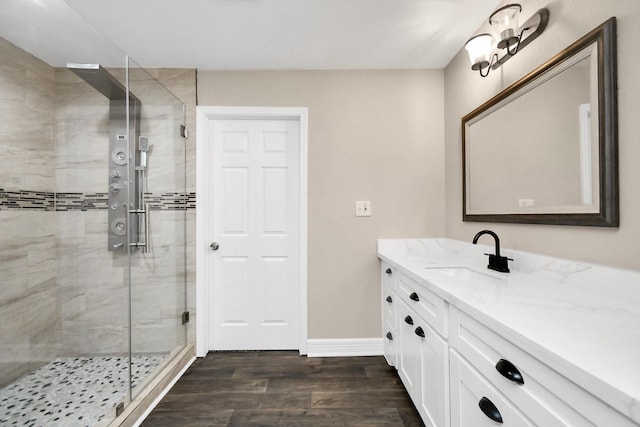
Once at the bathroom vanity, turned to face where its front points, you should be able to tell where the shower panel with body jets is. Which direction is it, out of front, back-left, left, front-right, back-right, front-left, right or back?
front-right

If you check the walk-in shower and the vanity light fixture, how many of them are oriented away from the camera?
0

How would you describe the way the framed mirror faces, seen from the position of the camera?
facing the viewer and to the left of the viewer

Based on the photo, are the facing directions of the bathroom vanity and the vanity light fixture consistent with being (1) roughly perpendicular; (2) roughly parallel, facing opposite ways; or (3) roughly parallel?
roughly parallel

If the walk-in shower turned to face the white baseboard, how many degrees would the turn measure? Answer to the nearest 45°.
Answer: approximately 45° to its left

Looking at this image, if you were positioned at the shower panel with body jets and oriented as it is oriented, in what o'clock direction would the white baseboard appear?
The white baseboard is roughly at 8 o'clock from the shower panel with body jets.

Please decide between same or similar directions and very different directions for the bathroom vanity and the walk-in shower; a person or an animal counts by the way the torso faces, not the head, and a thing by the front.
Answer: very different directions

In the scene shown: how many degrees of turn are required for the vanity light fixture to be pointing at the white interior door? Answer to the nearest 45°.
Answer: approximately 45° to its right

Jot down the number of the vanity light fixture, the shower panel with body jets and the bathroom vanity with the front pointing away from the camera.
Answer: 0

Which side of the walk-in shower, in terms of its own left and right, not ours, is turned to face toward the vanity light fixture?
front

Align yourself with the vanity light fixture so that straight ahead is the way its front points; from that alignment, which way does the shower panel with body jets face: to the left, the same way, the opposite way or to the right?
to the left

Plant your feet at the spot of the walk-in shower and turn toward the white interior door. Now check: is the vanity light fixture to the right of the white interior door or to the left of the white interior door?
right

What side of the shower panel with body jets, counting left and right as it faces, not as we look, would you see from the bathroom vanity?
left

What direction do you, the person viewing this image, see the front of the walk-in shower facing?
facing the viewer and to the right of the viewer
